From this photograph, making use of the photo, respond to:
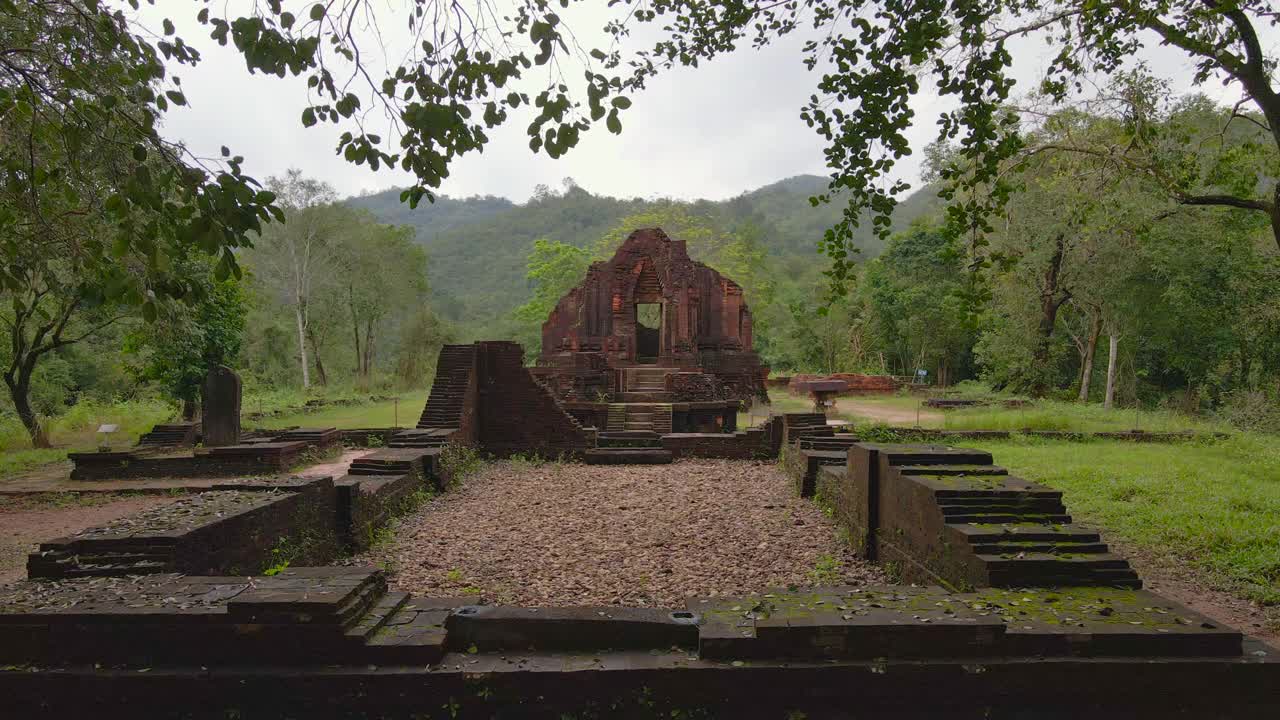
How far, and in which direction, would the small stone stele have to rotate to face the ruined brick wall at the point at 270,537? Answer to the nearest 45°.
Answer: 0° — it already faces it

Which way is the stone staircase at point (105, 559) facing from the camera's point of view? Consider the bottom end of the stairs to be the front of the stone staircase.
toward the camera

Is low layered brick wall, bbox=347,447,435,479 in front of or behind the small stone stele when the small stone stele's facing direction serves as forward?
in front

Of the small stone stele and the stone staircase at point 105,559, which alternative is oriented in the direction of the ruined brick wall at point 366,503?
the small stone stele

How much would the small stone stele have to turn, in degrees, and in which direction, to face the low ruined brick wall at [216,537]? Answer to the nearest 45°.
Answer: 0° — it already faces it

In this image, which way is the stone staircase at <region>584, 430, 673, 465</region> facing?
toward the camera

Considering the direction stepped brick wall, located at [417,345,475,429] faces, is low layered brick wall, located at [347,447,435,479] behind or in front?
in front

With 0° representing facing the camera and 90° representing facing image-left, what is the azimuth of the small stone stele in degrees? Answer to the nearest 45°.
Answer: approximately 0°

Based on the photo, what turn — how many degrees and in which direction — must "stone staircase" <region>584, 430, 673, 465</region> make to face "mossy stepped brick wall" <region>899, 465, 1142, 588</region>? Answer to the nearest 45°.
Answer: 0° — it already faces it

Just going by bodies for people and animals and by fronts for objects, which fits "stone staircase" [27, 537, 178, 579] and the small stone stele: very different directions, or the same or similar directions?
same or similar directions
